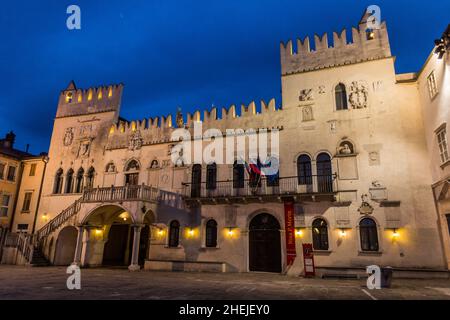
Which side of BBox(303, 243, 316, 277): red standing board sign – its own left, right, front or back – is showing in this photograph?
front
